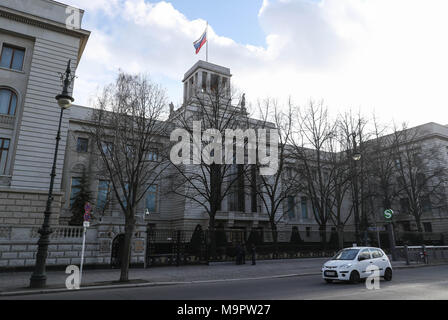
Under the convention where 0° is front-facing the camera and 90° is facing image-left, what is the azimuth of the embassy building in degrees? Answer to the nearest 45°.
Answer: approximately 315°

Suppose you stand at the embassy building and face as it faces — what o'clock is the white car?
The white car is roughly at 11 o'clock from the embassy building.

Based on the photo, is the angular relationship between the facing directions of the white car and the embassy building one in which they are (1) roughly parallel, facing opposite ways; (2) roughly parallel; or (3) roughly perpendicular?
roughly perpendicular

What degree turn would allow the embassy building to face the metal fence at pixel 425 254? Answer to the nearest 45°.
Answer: approximately 45° to its left

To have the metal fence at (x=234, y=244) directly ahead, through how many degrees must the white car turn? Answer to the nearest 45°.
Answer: approximately 90° to its right
